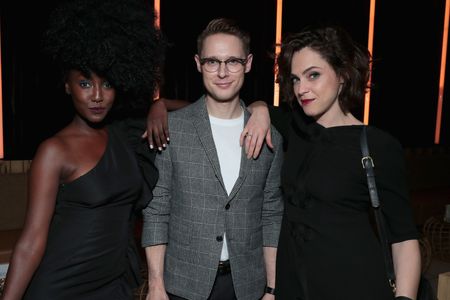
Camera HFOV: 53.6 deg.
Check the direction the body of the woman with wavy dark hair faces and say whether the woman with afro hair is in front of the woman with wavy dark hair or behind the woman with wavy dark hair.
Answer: in front

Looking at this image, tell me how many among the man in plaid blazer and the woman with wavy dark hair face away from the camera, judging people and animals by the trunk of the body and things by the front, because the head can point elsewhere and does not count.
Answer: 0

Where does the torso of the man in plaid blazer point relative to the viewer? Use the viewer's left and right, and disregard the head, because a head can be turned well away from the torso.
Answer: facing the viewer

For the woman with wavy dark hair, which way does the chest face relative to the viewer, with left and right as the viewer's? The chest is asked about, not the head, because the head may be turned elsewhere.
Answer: facing the viewer and to the left of the viewer
